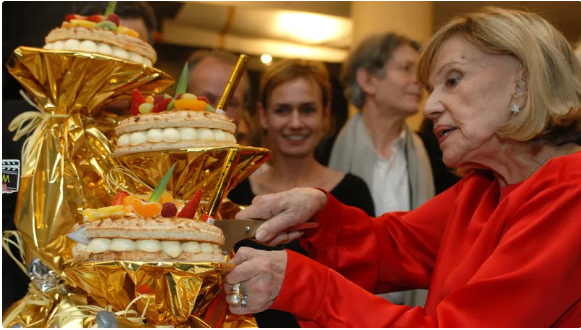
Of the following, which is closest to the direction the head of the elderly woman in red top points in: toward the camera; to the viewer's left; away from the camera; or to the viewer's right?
to the viewer's left

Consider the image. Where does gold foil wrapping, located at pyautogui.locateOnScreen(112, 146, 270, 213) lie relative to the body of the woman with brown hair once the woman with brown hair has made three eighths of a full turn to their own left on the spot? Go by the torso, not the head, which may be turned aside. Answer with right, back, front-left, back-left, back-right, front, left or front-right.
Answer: back-right

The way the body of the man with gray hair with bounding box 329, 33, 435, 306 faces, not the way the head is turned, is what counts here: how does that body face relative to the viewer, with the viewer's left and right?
facing the viewer and to the right of the viewer

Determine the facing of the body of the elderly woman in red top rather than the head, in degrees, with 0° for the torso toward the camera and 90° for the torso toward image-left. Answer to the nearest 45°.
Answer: approximately 90°

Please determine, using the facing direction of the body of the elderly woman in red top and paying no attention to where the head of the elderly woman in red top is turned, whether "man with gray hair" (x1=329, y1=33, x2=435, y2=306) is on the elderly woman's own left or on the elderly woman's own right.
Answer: on the elderly woman's own right

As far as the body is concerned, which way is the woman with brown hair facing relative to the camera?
toward the camera

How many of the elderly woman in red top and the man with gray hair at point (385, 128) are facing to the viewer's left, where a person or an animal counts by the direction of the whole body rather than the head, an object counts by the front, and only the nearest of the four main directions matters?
1

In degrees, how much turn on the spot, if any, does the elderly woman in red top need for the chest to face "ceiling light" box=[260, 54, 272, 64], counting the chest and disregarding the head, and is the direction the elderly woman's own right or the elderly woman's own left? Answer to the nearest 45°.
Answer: approximately 45° to the elderly woman's own right

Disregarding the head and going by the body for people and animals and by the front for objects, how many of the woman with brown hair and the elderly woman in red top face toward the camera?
1

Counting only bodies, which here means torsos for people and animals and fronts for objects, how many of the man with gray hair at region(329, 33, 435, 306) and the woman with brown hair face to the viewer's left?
0

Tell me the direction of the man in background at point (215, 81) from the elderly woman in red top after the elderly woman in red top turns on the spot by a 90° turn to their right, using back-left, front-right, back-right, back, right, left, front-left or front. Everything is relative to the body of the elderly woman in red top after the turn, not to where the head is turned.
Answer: front-left

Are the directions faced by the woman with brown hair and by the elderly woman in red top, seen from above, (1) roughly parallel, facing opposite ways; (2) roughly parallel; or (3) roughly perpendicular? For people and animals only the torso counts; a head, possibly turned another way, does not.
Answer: roughly perpendicular

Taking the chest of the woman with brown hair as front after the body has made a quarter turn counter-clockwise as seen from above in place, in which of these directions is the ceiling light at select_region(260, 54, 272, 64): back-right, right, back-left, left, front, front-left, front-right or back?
left
